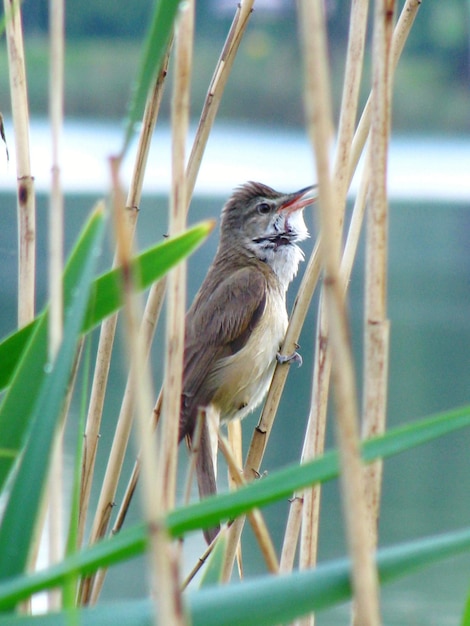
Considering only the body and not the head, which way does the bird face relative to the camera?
to the viewer's right

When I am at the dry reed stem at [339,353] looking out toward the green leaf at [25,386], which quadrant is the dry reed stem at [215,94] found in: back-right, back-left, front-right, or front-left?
front-right

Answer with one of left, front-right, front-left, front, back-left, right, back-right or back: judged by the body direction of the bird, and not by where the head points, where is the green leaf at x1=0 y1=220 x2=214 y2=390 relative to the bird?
right

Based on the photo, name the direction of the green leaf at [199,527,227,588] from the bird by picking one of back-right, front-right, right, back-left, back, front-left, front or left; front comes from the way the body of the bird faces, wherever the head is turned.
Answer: right

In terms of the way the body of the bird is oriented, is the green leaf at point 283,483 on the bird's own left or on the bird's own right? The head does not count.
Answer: on the bird's own right

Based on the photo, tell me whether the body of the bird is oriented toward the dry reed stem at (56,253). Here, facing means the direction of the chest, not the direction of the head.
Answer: no

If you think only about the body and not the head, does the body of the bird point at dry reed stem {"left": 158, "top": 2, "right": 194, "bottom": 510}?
no

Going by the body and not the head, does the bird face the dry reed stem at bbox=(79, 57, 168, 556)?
no
